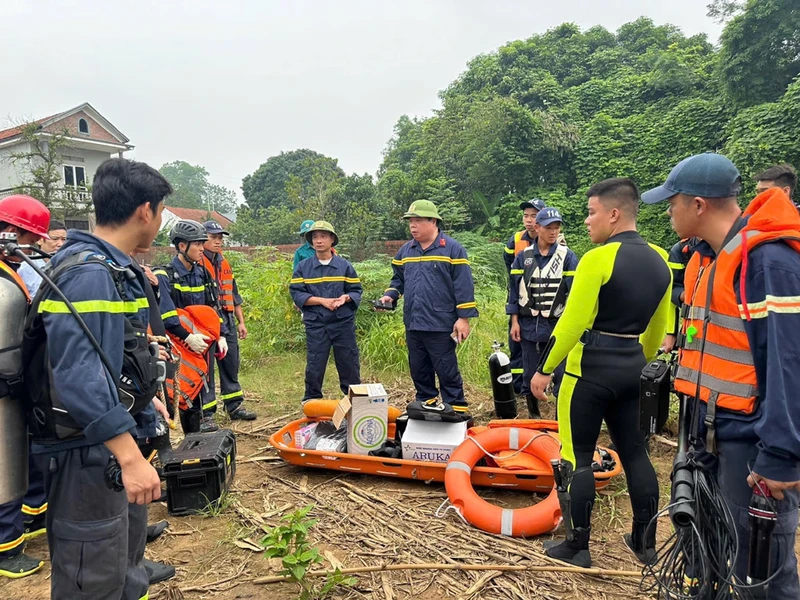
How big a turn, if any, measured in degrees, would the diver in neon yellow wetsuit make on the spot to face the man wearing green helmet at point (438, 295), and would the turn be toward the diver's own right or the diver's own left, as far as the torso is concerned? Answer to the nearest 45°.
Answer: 0° — they already face them

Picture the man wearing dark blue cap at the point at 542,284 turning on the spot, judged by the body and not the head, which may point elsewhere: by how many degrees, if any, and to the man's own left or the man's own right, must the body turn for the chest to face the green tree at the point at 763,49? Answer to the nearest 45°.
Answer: approximately 135° to the man's own left

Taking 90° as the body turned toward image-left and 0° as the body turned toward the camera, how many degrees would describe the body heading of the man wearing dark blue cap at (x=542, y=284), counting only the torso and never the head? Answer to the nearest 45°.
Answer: approximately 0°

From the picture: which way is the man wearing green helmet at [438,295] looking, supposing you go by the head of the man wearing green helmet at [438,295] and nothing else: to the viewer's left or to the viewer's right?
to the viewer's left

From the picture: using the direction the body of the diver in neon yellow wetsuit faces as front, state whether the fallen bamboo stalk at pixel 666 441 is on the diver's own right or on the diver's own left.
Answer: on the diver's own right

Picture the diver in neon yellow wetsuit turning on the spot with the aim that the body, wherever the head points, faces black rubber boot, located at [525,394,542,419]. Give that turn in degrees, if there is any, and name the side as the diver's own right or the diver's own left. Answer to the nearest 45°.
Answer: approximately 45° to the diver's own right

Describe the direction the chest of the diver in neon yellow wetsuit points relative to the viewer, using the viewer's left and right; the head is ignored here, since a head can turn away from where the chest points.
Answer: facing away from the viewer and to the left of the viewer

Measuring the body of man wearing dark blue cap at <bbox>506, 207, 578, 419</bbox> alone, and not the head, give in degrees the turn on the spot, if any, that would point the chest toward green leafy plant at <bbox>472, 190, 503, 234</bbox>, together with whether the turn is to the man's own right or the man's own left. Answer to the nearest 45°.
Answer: approximately 180°

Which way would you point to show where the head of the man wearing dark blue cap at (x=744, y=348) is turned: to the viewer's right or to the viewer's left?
to the viewer's left

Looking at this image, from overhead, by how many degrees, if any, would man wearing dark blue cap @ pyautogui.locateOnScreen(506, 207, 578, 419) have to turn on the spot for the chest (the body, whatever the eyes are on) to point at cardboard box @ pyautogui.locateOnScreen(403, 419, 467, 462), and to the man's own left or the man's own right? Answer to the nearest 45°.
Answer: approximately 45° to the man's own right

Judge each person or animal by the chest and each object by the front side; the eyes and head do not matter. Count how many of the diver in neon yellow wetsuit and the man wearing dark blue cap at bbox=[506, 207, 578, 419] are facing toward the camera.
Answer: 1
